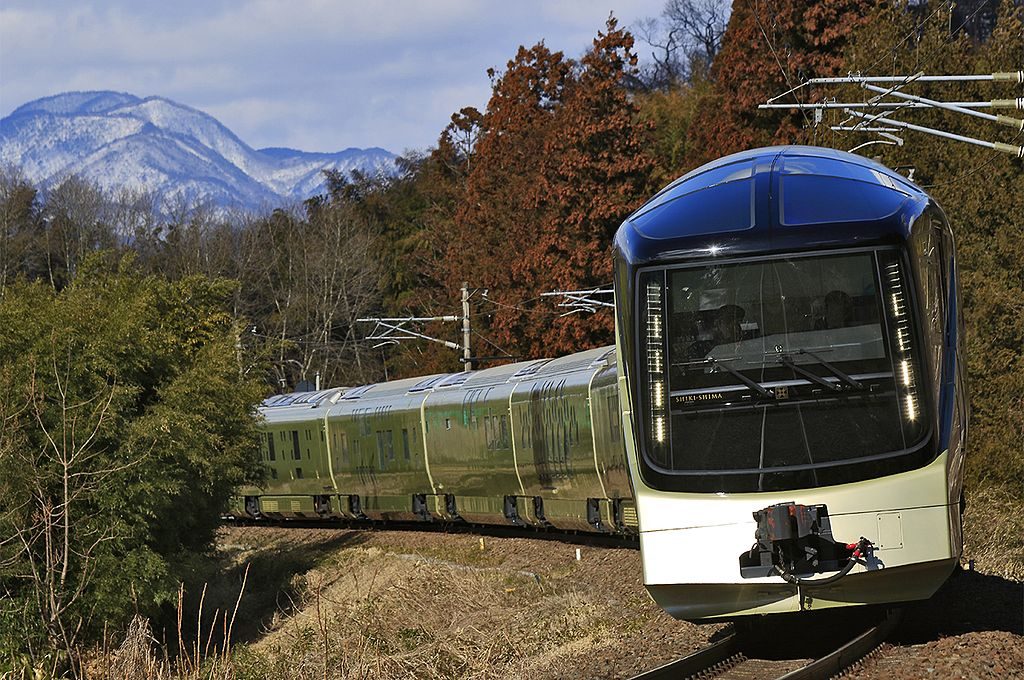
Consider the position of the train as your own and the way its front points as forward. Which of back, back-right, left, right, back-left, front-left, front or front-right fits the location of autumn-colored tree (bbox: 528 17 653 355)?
back

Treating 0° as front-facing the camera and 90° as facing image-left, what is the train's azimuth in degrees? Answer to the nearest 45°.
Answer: approximately 0°

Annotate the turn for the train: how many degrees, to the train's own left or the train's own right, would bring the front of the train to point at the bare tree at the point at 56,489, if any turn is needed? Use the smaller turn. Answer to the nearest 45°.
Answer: approximately 135° to the train's own right

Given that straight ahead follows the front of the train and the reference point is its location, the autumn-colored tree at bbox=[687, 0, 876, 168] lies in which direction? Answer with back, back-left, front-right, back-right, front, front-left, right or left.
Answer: back
